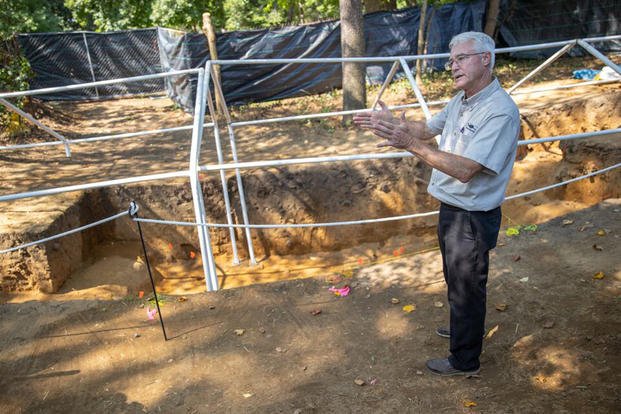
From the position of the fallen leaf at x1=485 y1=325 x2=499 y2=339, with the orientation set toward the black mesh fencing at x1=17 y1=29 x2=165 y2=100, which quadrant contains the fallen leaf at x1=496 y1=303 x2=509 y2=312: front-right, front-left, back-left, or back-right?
front-right

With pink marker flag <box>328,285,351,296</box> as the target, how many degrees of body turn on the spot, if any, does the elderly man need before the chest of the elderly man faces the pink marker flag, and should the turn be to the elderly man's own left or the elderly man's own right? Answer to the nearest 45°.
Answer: approximately 45° to the elderly man's own right

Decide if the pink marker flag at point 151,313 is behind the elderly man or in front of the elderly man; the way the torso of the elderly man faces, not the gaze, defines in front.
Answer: in front

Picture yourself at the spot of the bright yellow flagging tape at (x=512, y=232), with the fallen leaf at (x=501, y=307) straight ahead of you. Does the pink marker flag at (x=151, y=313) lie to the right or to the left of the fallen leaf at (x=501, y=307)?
right

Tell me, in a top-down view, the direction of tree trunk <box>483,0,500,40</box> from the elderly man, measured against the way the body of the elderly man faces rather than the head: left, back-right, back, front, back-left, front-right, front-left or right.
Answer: right

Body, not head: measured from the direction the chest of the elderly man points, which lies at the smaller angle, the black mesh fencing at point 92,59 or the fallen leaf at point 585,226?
the black mesh fencing

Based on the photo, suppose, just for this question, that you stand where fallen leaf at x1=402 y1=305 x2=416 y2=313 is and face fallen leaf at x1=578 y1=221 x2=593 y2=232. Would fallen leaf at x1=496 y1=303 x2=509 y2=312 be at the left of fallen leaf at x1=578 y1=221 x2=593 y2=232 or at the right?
right

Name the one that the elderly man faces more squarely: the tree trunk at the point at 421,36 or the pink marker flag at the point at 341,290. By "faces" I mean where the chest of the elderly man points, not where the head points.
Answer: the pink marker flag

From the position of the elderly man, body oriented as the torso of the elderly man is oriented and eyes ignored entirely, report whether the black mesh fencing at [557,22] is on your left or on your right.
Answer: on your right

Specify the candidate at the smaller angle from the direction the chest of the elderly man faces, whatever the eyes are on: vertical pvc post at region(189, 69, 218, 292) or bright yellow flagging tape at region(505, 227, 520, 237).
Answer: the vertical pvc post

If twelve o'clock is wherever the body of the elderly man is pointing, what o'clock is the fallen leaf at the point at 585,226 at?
The fallen leaf is roughly at 4 o'clock from the elderly man.

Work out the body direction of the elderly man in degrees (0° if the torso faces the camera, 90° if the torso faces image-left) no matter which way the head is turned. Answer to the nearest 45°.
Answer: approximately 90°
